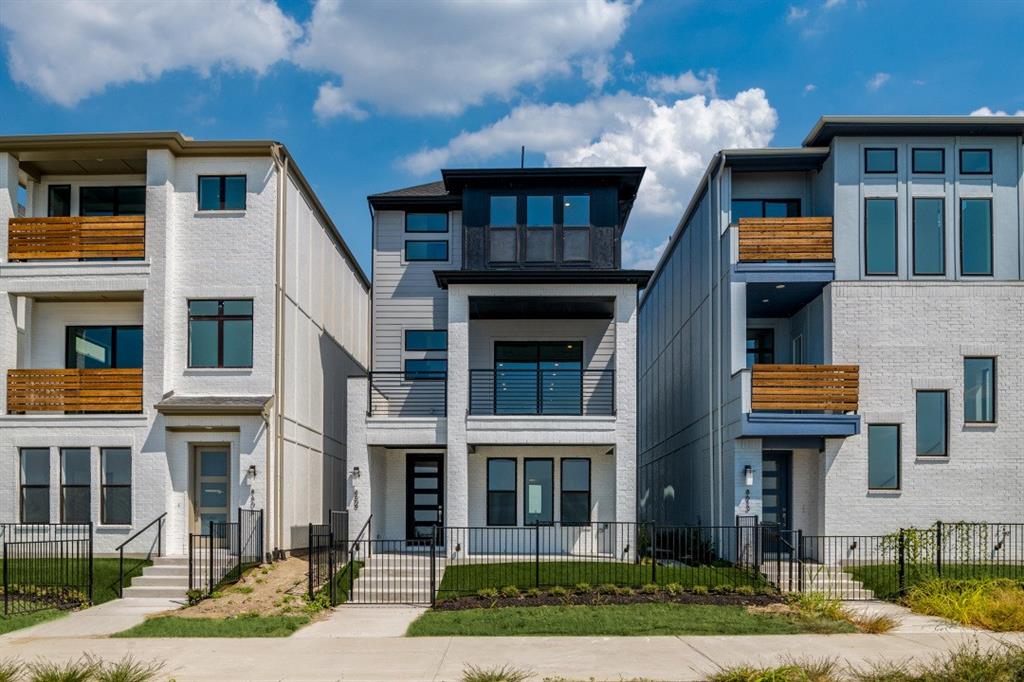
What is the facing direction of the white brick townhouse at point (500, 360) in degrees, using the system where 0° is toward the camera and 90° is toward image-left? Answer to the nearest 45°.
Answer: approximately 0°

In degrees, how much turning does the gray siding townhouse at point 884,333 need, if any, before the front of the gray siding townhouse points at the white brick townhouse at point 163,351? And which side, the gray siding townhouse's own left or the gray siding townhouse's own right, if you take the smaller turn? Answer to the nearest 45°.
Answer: approximately 90° to the gray siding townhouse's own right

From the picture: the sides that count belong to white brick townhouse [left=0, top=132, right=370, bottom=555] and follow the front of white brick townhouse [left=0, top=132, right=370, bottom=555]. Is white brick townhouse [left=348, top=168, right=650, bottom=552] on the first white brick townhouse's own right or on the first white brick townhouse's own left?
on the first white brick townhouse's own left

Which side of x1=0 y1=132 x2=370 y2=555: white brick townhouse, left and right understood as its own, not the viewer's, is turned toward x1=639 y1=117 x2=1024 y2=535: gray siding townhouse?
left
